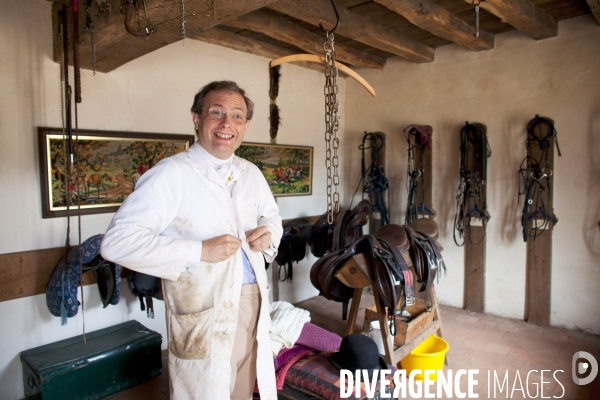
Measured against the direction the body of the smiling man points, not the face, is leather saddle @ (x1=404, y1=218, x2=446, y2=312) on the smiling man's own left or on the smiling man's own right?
on the smiling man's own left

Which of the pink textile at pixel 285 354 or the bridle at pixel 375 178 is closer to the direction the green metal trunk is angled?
the pink textile

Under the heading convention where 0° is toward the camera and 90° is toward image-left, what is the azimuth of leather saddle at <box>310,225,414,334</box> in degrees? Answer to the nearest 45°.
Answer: approximately 45°

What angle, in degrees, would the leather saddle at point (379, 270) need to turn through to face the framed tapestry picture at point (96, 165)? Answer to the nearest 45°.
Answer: approximately 45° to its right

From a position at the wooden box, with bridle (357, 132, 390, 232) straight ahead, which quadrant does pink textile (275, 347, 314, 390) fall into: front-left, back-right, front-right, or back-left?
back-left

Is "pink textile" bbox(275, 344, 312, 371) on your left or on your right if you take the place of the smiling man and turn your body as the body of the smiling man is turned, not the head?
on your left

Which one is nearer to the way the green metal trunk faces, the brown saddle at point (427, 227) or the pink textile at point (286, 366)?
the pink textile

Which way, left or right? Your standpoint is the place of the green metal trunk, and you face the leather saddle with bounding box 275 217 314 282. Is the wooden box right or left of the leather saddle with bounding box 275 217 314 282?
right

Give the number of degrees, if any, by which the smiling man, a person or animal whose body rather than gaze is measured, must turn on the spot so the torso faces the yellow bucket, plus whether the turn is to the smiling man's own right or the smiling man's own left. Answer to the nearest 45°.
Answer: approximately 90° to the smiling man's own left

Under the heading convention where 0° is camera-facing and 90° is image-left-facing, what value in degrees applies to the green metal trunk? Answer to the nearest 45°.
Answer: approximately 315°
